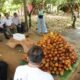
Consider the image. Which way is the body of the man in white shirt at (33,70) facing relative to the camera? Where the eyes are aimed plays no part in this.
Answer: away from the camera

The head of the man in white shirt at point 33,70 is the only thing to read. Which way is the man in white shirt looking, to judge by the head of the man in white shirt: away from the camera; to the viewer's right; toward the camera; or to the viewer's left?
away from the camera
